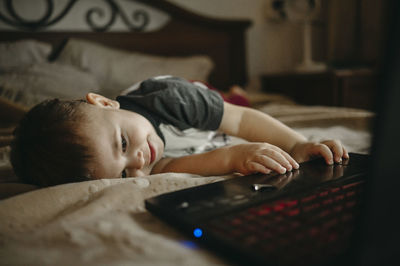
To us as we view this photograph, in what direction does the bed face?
facing the viewer and to the right of the viewer

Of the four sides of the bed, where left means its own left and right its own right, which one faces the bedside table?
left
